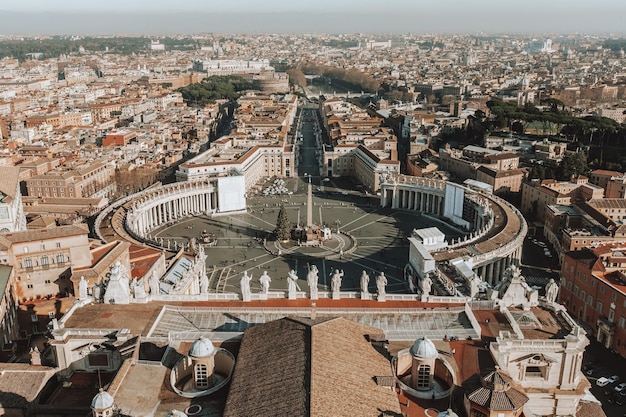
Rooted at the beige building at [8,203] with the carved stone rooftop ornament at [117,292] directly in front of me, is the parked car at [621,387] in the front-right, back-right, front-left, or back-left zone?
front-left

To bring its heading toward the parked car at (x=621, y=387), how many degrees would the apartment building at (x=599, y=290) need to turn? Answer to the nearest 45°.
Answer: approximately 45° to its left

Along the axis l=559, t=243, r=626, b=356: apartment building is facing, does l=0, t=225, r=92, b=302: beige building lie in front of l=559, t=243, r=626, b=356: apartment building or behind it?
in front

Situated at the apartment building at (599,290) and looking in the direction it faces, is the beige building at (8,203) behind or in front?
in front

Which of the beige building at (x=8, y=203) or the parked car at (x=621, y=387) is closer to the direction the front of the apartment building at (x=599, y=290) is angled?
the beige building

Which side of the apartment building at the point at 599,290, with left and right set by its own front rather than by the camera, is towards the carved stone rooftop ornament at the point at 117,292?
front

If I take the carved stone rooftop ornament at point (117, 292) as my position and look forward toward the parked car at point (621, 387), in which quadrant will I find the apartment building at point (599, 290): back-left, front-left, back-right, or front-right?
front-left

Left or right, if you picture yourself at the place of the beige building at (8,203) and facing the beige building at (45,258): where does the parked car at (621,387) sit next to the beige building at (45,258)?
left

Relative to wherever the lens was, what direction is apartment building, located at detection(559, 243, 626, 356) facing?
facing the viewer and to the left of the viewer

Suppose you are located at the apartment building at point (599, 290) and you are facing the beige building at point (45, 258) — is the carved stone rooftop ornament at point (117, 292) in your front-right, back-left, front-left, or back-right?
front-left
